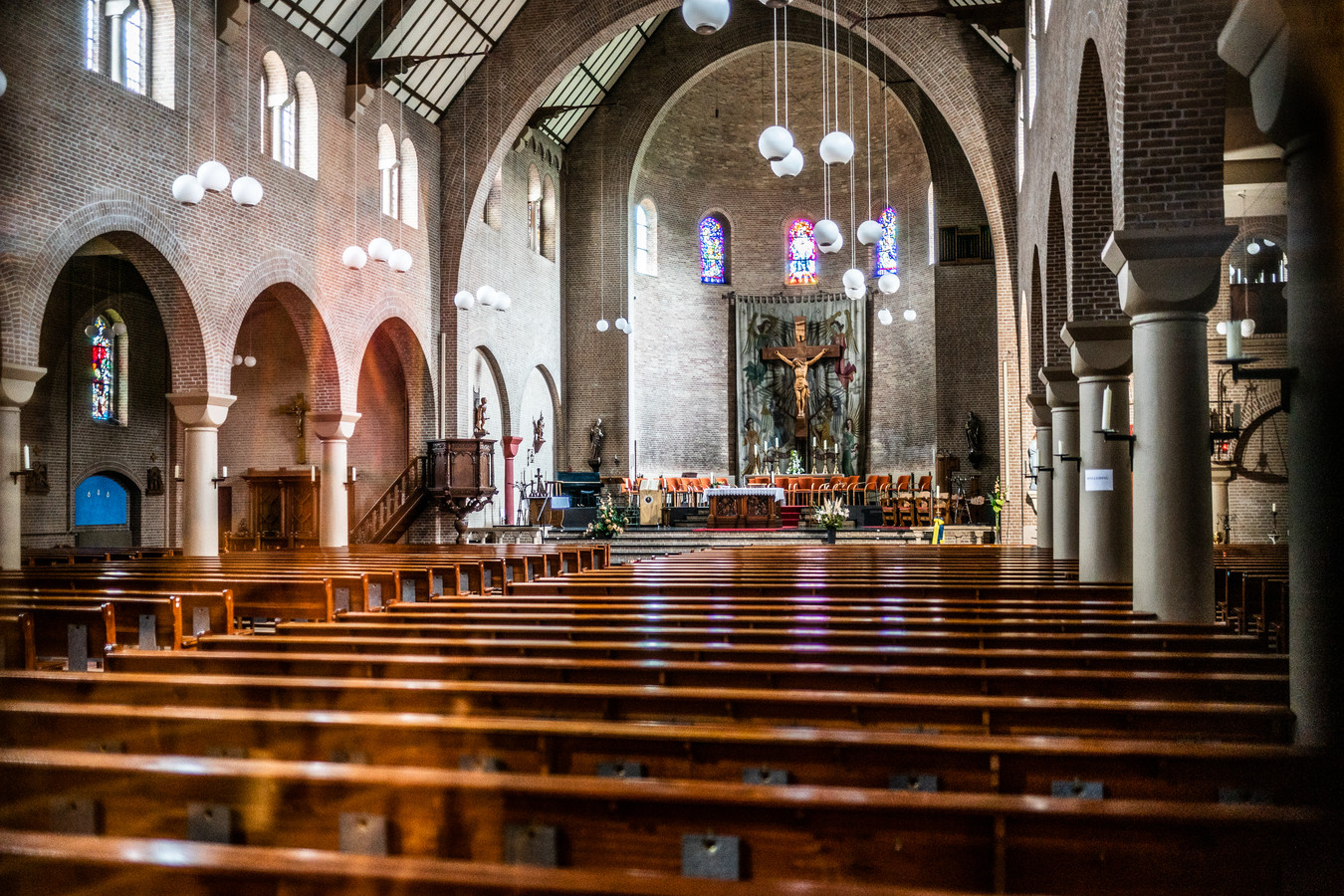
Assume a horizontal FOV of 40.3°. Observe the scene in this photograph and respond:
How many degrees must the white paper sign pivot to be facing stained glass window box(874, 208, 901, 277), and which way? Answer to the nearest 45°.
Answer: approximately 180°

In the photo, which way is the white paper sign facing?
toward the camera

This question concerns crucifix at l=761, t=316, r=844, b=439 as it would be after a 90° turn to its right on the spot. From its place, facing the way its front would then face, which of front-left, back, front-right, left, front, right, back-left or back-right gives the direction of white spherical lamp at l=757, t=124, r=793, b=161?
left

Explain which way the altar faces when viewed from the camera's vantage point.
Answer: facing the viewer

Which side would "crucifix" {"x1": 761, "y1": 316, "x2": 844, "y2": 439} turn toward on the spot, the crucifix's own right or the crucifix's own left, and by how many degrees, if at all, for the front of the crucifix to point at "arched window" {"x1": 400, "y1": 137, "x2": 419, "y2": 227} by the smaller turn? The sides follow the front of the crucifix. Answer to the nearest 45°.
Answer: approximately 45° to the crucifix's own right

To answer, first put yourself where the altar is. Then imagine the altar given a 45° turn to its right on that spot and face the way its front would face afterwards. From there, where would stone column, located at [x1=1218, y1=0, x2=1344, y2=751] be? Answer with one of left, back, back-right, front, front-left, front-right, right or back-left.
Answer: front-left

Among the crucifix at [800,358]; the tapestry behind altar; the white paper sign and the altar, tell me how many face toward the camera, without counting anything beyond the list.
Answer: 4

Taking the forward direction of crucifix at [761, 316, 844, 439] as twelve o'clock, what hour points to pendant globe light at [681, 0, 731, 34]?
The pendant globe light is roughly at 12 o'clock from the crucifix.

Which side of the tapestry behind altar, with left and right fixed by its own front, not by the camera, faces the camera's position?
front

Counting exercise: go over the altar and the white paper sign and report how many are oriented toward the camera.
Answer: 2

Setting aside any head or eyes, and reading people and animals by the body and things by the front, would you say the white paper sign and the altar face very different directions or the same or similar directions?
same or similar directions
